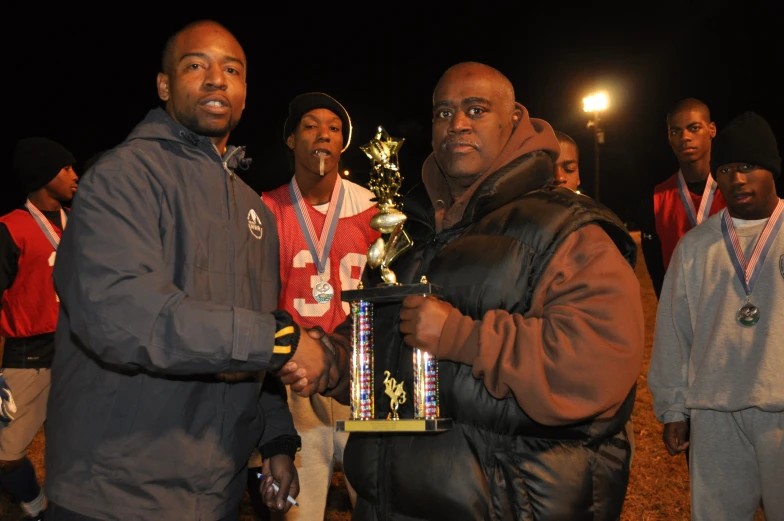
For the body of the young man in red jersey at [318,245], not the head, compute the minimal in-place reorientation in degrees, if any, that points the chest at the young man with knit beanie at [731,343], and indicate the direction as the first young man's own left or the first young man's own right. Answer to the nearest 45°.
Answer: approximately 45° to the first young man's own left

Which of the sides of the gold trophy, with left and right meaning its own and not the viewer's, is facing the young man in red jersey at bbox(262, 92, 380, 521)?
back

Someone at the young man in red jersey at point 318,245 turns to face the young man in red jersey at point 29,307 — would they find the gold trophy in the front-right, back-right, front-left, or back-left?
back-left

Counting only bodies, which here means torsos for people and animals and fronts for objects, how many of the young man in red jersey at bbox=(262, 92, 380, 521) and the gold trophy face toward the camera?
2

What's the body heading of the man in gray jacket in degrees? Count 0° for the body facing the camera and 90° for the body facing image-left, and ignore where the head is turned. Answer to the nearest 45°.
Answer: approximately 315°

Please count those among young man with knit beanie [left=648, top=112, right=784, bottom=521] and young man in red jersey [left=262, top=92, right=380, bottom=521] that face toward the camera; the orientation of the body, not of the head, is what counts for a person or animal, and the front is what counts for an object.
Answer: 2

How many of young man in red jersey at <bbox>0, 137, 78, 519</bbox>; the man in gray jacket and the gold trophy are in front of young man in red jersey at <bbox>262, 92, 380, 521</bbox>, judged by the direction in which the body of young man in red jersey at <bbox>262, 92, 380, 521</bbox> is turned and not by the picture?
2
